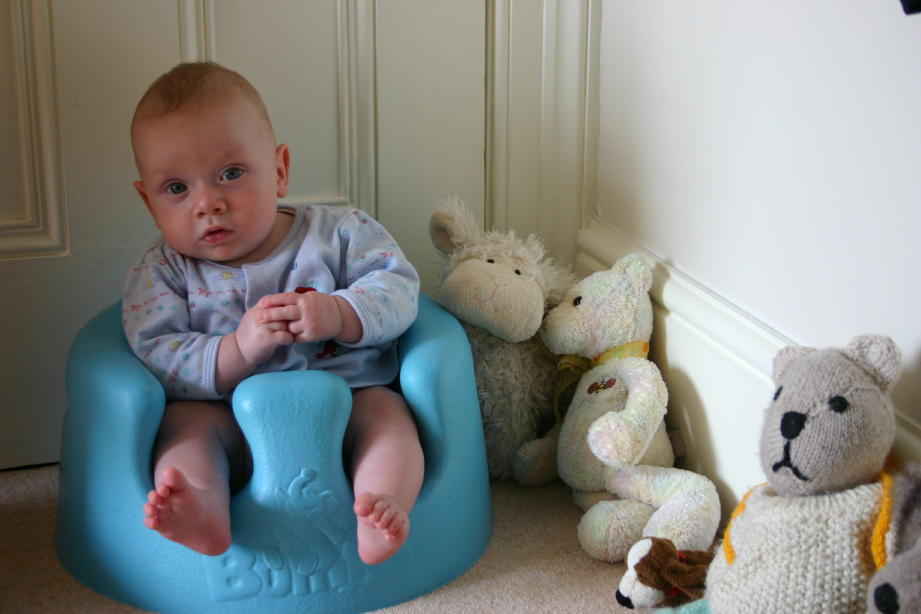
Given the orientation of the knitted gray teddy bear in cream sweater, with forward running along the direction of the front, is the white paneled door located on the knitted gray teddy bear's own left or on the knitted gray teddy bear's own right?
on the knitted gray teddy bear's own right

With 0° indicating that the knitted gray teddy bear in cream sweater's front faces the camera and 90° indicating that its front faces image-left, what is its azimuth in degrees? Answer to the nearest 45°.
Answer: approximately 45°

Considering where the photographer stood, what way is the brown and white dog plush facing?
facing to the left of the viewer

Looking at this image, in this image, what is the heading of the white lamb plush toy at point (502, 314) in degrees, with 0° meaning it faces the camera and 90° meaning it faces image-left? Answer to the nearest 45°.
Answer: approximately 0°

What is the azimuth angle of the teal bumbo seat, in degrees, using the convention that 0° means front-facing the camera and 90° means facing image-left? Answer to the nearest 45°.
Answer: approximately 0°
